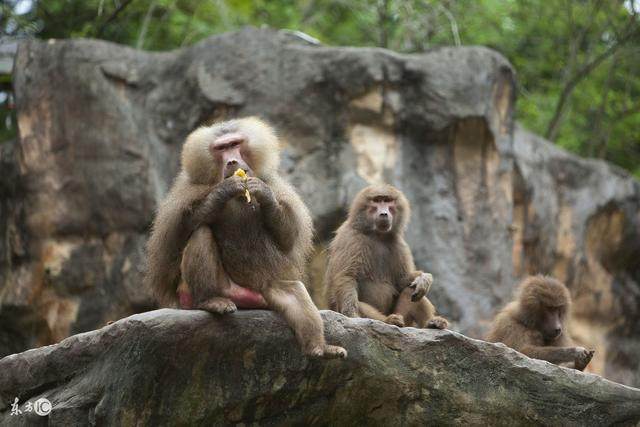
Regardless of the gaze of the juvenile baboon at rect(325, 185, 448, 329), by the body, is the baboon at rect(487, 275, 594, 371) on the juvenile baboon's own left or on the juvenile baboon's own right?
on the juvenile baboon's own left

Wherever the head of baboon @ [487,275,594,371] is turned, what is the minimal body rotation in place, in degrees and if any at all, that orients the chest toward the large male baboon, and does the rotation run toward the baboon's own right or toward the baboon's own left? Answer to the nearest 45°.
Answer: approximately 90° to the baboon's own right

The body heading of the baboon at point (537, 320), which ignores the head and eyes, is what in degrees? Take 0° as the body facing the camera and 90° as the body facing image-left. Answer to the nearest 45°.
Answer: approximately 315°

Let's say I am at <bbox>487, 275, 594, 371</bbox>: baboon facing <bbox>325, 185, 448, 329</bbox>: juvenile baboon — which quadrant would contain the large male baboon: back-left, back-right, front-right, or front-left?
front-left

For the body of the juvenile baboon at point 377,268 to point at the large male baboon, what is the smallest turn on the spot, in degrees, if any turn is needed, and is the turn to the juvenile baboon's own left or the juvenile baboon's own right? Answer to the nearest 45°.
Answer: approximately 90° to the juvenile baboon's own right

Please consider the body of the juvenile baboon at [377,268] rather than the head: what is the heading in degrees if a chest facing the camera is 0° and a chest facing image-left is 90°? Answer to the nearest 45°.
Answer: approximately 315°

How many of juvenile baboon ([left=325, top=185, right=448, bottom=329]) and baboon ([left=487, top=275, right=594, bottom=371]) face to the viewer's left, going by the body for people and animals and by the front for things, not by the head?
0

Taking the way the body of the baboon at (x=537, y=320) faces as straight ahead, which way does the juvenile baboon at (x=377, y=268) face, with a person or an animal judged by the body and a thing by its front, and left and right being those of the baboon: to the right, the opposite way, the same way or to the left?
the same way
